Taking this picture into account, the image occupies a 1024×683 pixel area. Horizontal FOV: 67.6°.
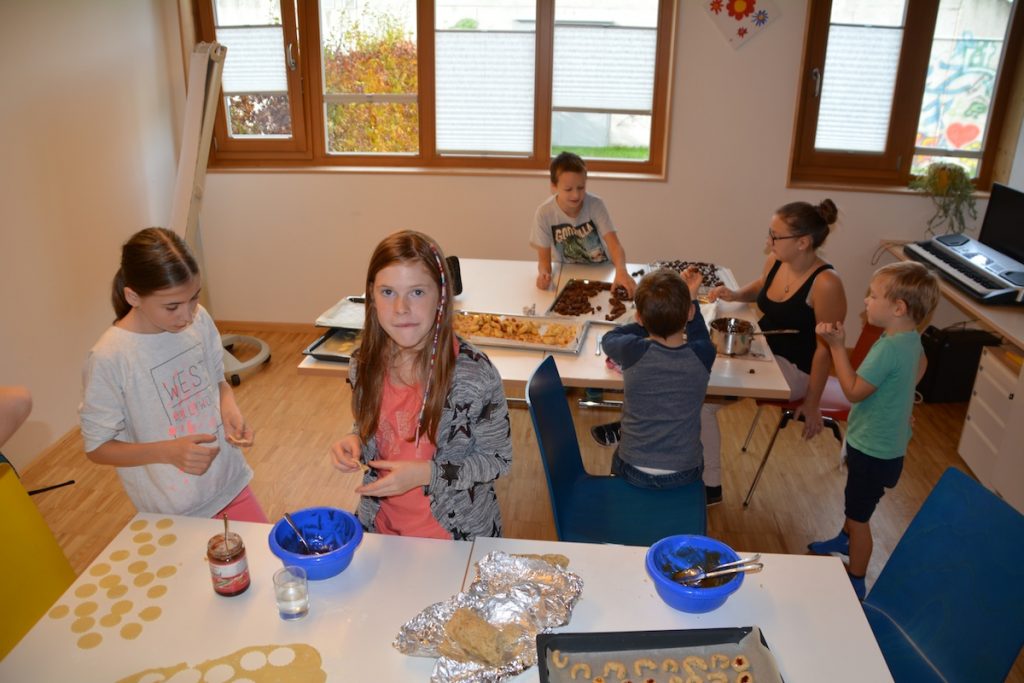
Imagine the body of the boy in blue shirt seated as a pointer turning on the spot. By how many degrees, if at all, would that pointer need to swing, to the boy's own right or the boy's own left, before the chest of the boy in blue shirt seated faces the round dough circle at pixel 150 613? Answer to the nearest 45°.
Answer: approximately 135° to the boy's own left

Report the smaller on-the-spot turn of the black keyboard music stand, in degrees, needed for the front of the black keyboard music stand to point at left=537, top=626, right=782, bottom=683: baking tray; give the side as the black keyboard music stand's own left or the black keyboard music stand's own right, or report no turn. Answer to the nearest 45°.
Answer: approximately 45° to the black keyboard music stand's own left

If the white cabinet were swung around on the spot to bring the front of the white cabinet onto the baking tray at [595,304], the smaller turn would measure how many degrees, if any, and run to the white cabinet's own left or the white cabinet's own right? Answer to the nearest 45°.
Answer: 0° — it already faces it

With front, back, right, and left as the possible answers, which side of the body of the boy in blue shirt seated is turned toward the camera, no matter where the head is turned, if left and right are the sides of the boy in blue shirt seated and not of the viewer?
back

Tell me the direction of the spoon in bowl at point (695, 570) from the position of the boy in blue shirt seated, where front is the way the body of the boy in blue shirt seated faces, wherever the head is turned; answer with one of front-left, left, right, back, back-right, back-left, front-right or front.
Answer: back

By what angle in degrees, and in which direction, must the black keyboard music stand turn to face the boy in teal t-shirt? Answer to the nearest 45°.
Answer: approximately 45° to its left

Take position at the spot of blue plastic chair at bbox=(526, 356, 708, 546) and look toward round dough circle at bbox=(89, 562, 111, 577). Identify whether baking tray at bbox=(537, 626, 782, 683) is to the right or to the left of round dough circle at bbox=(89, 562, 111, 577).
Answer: left
